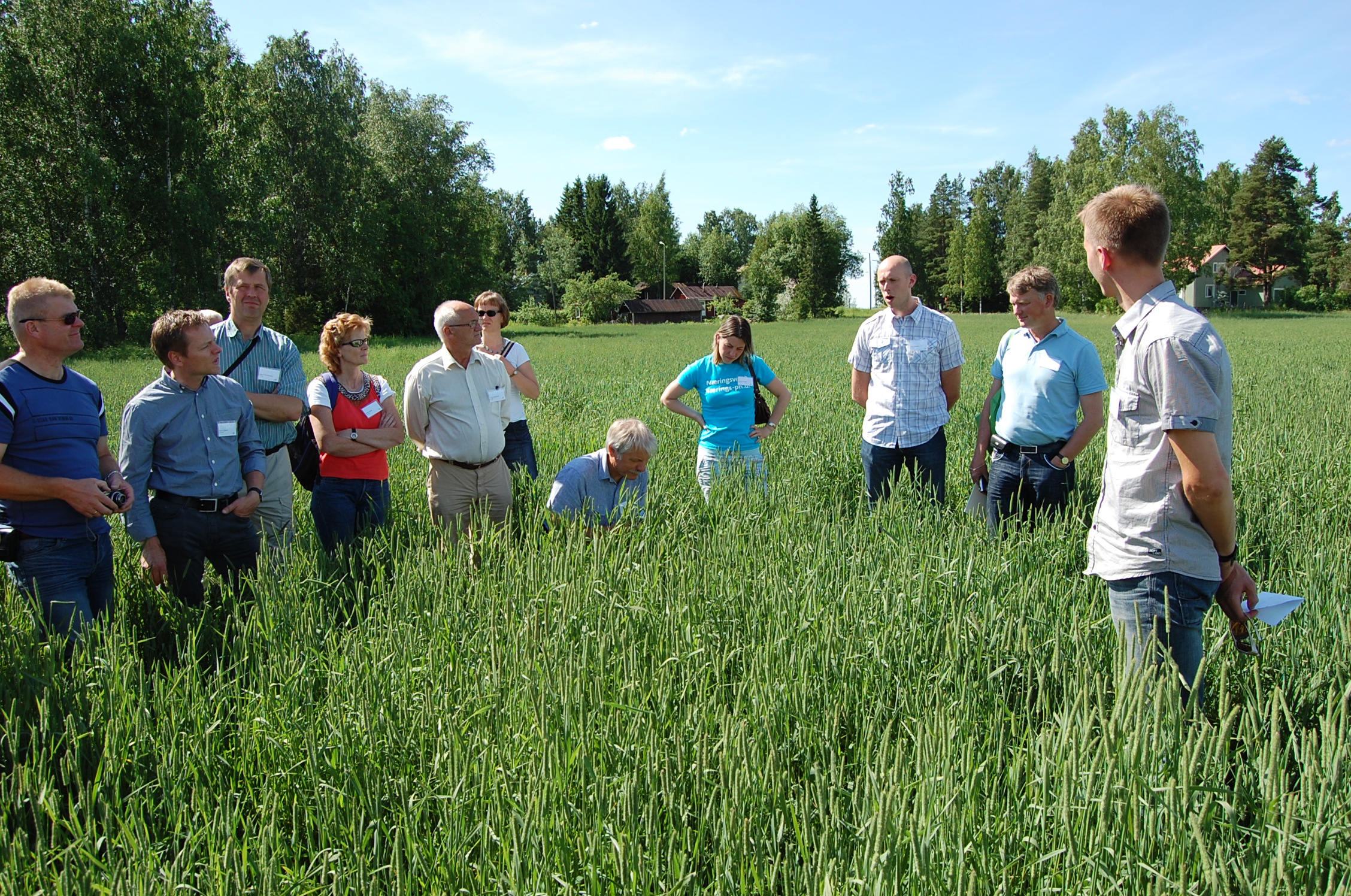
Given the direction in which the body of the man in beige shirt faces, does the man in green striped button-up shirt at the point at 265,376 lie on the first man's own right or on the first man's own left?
on the first man's own right

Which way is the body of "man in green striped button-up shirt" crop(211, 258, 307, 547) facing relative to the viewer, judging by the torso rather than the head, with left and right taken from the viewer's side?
facing the viewer

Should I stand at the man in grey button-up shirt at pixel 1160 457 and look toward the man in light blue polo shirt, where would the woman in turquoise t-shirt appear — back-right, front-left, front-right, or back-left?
front-left

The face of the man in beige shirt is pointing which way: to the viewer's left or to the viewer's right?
to the viewer's right

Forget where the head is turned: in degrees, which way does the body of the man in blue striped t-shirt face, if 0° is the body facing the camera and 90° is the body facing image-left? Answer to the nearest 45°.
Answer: approximately 315°

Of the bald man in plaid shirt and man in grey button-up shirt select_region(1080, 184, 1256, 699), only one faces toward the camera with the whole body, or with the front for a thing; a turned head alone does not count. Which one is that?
the bald man in plaid shirt

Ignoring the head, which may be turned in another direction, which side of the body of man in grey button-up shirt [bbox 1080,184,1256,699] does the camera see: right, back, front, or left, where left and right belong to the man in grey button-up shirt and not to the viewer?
left

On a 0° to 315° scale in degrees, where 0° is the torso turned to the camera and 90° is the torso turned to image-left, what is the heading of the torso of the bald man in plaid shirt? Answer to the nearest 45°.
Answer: approximately 0°

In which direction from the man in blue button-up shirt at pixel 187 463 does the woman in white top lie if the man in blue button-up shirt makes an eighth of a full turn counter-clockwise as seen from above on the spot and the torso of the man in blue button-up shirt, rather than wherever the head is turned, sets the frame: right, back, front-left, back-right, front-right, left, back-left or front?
front-left

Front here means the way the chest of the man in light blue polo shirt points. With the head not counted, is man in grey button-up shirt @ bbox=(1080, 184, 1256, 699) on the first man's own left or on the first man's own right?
on the first man's own left

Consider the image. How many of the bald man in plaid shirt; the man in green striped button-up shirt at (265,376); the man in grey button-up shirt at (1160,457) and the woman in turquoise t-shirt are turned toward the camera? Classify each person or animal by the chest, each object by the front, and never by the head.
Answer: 3

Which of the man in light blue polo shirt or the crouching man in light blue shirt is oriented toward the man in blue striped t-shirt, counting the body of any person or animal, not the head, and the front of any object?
the man in light blue polo shirt
